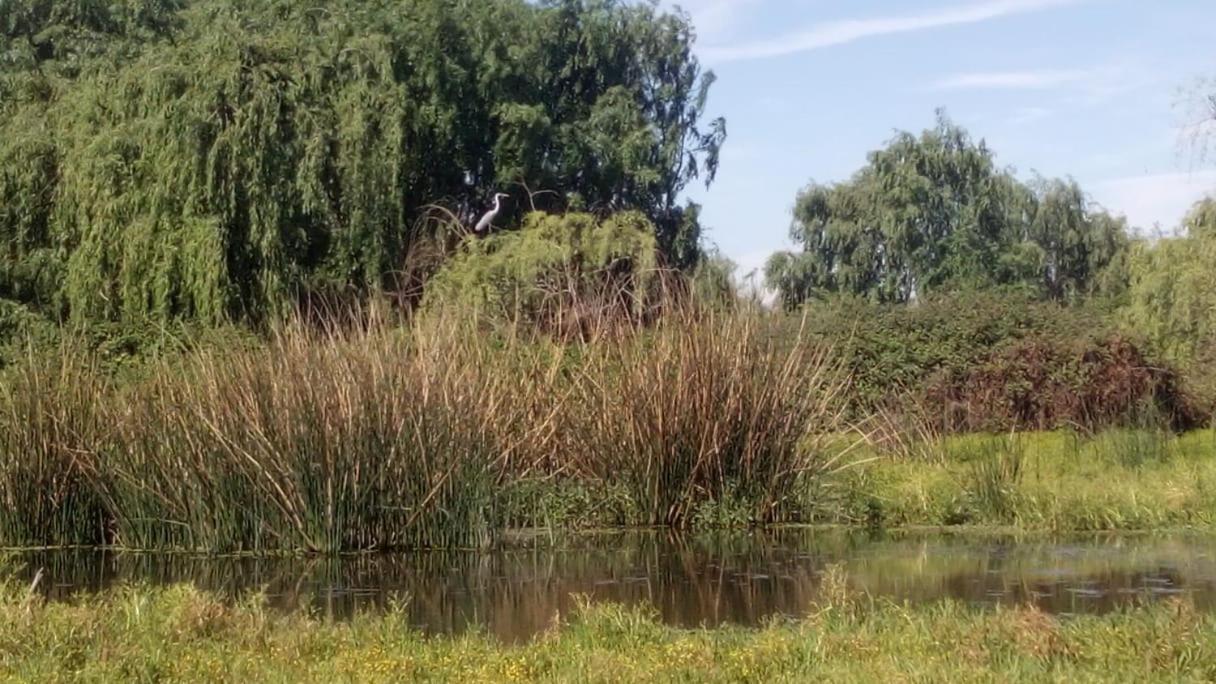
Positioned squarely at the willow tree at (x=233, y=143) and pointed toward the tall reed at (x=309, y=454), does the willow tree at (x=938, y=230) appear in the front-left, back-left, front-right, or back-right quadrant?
back-left

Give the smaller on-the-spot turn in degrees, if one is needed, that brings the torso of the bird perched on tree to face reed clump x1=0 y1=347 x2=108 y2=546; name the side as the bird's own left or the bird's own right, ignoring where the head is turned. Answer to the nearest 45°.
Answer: approximately 90° to the bird's own right

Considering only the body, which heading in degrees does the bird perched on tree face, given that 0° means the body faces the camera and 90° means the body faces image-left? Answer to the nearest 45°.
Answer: approximately 270°

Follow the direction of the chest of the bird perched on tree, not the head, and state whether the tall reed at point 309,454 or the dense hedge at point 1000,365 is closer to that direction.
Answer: the dense hedge

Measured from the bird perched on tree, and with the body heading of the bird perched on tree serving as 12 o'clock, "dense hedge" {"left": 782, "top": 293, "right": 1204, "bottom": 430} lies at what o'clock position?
The dense hedge is roughly at 1 o'clock from the bird perched on tree.

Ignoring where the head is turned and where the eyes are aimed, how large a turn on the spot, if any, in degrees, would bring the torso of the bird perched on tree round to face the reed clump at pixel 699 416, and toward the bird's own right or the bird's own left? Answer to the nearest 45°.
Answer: approximately 90° to the bird's own right

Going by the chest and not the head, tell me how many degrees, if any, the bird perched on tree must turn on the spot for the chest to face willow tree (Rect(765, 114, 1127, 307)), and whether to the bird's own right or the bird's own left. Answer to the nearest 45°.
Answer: approximately 45° to the bird's own left

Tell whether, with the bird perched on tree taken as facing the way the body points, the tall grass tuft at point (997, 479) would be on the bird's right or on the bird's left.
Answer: on the bird's right
